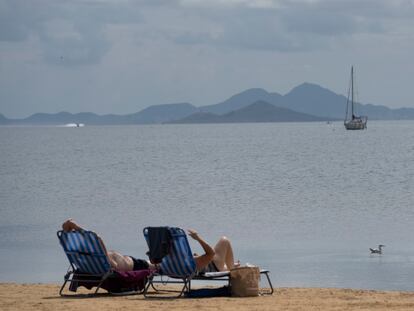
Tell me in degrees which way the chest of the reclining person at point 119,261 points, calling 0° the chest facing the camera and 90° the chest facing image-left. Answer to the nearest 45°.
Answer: approximately 225°

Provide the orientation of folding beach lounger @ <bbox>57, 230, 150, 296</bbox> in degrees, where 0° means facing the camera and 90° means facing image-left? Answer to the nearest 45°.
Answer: approximately 225°

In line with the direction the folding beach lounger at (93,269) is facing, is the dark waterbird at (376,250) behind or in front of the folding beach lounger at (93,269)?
in front

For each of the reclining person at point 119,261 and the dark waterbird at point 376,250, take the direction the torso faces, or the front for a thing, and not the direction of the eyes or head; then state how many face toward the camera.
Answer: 0

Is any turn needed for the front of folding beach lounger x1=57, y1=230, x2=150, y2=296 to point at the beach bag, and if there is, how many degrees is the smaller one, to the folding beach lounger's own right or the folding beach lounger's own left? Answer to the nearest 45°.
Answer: approximately 45° to the folding beach lounger's own right

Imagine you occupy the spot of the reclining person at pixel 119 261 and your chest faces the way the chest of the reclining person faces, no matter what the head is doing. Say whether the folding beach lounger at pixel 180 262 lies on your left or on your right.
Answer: on your right

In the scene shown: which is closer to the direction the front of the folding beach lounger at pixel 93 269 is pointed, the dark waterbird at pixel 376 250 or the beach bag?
the dark waterbird

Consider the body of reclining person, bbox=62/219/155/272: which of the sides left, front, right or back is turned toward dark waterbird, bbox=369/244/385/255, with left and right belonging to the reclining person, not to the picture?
front
